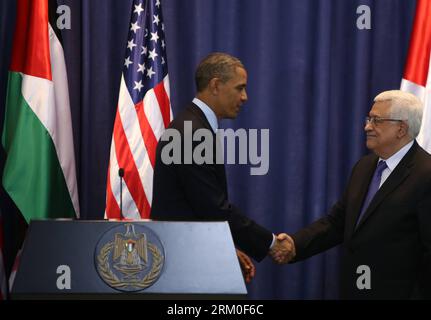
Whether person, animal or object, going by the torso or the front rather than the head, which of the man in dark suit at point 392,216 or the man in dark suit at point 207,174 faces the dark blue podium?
the man in dark suit at point 392,216

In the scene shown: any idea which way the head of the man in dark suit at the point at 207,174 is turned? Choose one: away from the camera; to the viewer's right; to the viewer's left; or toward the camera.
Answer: to the viewer's right

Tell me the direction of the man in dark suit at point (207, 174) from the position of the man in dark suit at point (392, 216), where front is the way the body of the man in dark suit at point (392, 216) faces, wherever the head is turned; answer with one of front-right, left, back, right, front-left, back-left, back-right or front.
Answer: front-right

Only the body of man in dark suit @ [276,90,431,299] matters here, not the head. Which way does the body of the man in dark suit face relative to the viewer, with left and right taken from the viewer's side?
facing the viewer and to the left of the viewer

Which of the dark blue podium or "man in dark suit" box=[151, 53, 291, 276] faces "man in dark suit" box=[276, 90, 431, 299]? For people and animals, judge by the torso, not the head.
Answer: "man in dark suit" box=[151, 53, 291, 276]

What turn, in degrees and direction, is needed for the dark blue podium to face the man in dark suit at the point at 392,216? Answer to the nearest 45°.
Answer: approximately 135° to its left

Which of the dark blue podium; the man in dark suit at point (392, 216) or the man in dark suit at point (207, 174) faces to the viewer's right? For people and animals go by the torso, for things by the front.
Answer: the man in dark suit at point (207, 174)

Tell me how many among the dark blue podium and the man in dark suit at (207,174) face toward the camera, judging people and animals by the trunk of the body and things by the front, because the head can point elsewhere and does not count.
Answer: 1

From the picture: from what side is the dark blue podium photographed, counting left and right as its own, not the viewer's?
front

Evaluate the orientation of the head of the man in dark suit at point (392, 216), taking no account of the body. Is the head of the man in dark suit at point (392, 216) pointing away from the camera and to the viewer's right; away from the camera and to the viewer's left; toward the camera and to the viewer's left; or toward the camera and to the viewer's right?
toward the camera and to the viewer's left

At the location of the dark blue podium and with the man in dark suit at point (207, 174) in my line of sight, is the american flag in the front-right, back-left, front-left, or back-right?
front-left

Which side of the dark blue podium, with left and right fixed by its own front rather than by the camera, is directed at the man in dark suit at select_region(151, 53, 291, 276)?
back

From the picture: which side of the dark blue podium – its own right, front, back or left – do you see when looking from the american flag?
back

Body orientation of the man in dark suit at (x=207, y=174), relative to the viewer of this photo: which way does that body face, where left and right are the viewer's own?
facing to the right of the viewer

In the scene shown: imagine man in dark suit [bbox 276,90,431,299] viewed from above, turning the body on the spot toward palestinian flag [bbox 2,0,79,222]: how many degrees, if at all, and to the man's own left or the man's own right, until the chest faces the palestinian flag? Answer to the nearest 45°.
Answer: approximately 45° to the man's own right

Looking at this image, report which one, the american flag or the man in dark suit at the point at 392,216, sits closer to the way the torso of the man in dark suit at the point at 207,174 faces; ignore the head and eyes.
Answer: the man in dark suit

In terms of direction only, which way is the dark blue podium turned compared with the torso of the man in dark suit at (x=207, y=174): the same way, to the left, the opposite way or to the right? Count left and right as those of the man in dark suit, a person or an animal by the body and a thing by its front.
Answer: to the right
